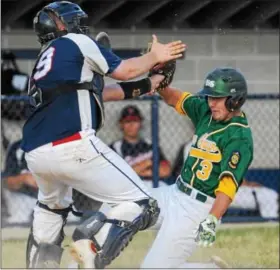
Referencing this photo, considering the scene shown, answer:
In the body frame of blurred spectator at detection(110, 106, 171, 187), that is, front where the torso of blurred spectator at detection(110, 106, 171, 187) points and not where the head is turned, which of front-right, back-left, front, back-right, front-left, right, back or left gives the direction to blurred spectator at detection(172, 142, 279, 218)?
left

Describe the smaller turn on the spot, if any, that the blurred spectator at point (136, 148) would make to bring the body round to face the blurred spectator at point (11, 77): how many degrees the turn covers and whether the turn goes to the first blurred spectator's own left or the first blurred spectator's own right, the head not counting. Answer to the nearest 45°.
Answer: approximately 90° to the first blurred spectator's own right

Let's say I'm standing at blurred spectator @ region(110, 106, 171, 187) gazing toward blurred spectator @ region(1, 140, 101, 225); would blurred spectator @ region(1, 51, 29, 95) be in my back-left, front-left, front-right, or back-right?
front-right

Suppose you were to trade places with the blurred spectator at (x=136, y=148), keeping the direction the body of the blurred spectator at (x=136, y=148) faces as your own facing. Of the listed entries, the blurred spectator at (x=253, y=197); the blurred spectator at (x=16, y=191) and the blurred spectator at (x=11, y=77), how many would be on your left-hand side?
1

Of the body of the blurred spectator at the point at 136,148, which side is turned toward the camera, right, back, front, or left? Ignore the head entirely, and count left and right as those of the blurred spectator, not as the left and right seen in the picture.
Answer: front

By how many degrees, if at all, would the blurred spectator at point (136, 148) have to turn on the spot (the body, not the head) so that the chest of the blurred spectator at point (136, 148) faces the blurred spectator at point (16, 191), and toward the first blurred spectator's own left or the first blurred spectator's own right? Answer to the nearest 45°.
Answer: approximately 90° to the first blurred spectator's own right
